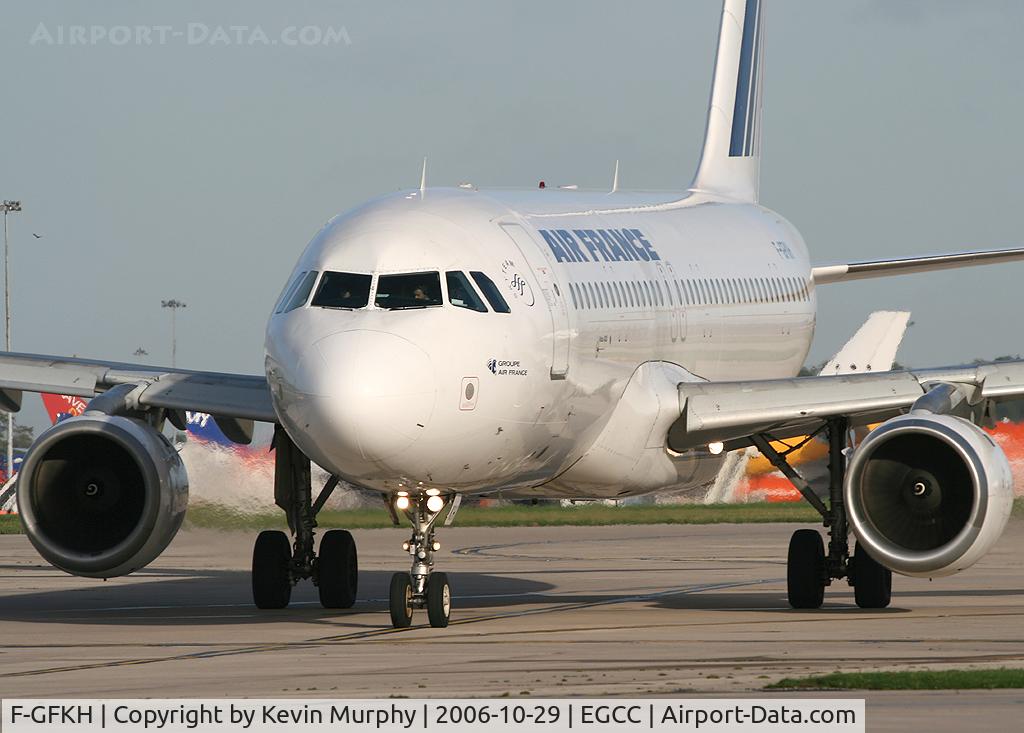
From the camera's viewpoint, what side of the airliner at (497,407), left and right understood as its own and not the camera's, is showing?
front
